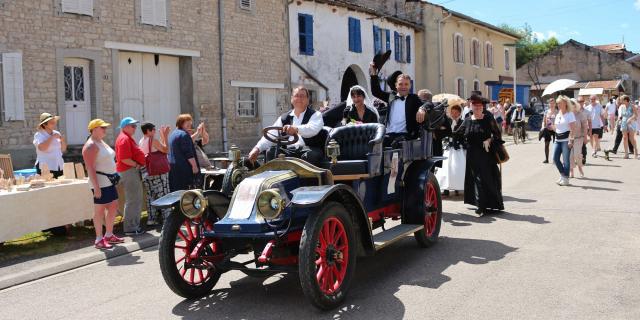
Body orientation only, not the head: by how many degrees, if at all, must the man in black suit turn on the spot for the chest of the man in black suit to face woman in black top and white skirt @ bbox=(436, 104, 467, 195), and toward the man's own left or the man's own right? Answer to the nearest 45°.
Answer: approximately 180°

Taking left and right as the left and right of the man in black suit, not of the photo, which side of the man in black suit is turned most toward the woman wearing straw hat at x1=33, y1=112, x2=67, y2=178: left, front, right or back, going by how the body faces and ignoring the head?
right

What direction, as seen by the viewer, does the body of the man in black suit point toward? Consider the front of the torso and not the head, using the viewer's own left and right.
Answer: facing the viewer

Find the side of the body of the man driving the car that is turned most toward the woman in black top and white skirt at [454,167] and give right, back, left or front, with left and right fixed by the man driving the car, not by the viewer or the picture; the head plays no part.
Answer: back

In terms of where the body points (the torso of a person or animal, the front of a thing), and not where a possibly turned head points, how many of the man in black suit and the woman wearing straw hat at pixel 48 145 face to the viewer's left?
0

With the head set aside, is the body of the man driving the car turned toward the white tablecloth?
no

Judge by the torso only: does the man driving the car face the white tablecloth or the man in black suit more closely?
the white tablecloth

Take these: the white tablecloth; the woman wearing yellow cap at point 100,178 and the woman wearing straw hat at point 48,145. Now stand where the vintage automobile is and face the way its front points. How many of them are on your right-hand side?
3

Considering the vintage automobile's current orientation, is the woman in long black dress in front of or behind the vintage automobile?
behind

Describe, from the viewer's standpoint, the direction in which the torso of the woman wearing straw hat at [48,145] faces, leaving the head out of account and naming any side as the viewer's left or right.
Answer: facing the viewer and to the right of the viewer

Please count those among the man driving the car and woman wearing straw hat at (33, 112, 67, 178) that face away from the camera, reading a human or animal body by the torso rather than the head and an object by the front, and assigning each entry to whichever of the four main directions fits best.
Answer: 0

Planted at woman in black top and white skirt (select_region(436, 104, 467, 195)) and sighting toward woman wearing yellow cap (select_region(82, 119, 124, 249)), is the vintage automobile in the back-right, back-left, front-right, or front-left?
front-left

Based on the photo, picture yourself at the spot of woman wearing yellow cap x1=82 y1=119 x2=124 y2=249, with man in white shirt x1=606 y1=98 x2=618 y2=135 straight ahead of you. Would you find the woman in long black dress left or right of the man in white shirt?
right

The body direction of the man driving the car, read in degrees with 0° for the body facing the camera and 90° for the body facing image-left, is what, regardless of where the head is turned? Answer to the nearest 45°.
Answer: approximately 45°

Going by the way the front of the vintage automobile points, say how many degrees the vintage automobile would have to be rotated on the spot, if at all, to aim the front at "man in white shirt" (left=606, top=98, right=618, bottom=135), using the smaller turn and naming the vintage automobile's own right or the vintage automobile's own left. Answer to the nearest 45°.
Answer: approximately 180°

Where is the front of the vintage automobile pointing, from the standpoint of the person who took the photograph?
facing the viewer and to the left of the viewer

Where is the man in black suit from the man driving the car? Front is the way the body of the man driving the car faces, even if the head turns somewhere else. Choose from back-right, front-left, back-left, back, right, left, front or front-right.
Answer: back

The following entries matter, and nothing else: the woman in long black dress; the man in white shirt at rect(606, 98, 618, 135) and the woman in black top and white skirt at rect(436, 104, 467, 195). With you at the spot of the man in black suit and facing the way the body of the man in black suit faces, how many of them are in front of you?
0
